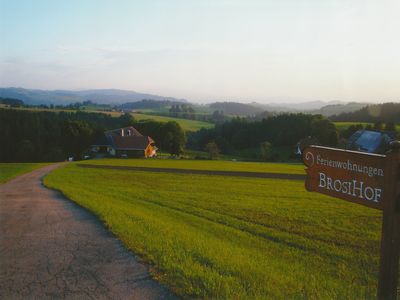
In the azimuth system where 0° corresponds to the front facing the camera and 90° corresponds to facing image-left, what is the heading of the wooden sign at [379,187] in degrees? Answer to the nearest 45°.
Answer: approximately 45°
